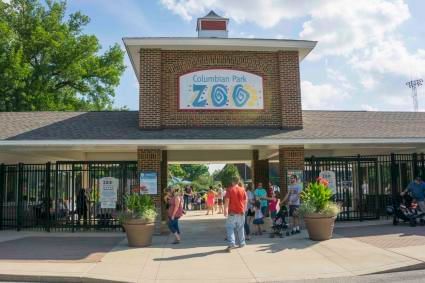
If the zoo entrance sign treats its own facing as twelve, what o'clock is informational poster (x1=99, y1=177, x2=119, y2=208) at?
The informational poster is roughly at 3 o'clock from the zoo entrance sign.

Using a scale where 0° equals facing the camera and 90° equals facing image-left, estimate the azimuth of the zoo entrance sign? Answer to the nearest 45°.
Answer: approximately 0°

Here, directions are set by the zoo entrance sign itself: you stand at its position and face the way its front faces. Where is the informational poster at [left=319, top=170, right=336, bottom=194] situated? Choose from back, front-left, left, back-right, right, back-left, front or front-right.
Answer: left

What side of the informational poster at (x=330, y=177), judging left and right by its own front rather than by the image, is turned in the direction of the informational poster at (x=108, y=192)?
right

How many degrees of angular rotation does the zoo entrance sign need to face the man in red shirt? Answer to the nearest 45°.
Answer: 0° — it already faces them

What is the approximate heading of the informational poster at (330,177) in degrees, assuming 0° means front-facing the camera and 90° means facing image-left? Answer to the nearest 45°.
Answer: approximately 0°

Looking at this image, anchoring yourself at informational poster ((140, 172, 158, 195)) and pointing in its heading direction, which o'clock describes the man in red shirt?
The man in red shirt is roughly at 11 o'clock from the informational poster.

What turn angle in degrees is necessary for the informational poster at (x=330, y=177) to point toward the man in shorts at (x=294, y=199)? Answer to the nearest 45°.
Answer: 0° — it already faces them

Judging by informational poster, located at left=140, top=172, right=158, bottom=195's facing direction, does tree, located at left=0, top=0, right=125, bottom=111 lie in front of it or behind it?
behind
